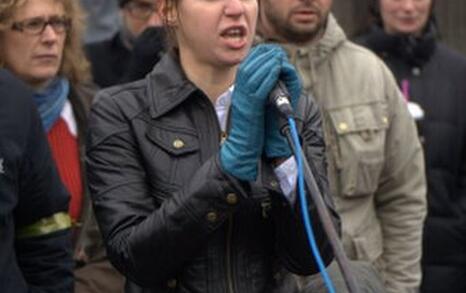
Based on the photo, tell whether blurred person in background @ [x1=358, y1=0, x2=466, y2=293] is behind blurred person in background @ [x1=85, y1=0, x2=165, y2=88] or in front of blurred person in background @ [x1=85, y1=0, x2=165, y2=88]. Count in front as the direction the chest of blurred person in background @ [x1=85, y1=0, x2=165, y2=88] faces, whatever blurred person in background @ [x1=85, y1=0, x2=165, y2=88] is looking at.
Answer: in front

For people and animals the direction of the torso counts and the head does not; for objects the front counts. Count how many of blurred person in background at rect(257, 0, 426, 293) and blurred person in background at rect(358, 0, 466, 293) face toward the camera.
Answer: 2

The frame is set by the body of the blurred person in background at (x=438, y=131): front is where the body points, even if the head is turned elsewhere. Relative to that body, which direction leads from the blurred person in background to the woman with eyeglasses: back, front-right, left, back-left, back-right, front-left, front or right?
front-right

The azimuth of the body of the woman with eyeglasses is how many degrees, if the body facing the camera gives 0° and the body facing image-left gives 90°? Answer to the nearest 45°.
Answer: approximately 315°

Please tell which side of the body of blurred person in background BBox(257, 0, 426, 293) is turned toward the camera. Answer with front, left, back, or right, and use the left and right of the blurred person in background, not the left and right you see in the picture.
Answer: front

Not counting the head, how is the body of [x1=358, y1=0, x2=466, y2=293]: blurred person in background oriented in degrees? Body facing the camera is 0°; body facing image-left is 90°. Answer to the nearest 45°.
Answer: approximately 0°
